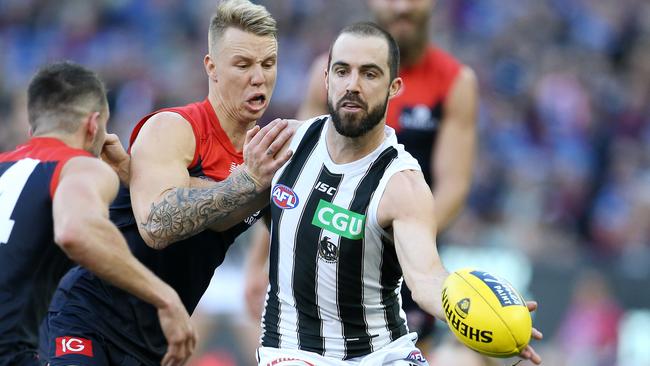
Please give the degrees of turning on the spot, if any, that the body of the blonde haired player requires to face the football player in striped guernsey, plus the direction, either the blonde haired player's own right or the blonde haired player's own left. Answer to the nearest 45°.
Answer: approximately 45° to the blonde haired player's own left

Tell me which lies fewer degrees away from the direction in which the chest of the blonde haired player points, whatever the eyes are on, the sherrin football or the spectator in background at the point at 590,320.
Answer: the sherrin football

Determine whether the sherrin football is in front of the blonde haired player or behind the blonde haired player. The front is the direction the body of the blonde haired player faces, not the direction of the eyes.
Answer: in front

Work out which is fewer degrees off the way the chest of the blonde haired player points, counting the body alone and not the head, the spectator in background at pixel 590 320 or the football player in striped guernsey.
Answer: the football player in striped guernsey

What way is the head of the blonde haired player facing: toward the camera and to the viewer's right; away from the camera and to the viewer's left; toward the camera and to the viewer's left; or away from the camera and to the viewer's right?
toward the camera and to the viewer's right

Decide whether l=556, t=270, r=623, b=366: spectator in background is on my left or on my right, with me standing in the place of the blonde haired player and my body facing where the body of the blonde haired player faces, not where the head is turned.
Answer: on my left

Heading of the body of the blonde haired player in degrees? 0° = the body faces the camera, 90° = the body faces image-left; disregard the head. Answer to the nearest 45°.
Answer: approximately 315°
